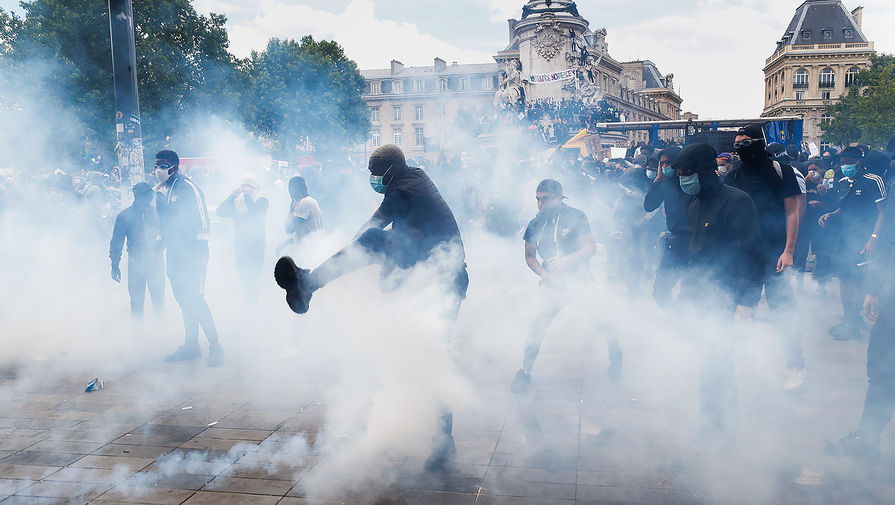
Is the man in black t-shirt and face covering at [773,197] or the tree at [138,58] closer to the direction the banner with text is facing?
the man in black t-shirt and face covering

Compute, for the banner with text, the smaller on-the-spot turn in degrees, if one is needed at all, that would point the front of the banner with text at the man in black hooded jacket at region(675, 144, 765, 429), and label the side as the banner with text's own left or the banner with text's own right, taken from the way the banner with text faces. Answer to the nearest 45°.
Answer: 0° — it already faces them

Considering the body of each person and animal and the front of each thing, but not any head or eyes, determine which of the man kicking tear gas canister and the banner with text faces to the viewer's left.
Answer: the man kicking tear gas canister

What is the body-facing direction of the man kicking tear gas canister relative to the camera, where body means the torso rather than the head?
to the viewer's left

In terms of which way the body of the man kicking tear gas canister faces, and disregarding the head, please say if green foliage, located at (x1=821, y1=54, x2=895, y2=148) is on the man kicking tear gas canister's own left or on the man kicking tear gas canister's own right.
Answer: on the man kicking tear gas canister's own right

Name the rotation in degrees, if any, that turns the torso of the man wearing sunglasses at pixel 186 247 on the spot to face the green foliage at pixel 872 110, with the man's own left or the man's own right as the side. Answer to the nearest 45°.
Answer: approximately 180°

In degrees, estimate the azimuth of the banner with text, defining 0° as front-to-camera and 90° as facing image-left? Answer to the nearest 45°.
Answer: approximately 0°

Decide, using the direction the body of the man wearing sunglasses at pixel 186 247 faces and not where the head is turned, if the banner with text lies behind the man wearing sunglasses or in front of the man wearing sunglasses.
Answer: behind

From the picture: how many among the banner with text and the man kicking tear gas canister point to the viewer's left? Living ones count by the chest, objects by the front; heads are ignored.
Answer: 1

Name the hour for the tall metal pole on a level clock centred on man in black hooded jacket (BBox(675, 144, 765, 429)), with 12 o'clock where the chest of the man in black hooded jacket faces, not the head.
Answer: The tall metal pole is roughly at 2 o'clock from the man in black hooded jacket.

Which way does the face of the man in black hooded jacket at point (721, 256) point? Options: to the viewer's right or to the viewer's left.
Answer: to the viewer's left

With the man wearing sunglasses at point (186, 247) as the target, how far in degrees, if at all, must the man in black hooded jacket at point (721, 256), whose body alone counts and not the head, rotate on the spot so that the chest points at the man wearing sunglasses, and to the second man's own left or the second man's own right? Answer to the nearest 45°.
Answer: approximately 45° to the second man's own right

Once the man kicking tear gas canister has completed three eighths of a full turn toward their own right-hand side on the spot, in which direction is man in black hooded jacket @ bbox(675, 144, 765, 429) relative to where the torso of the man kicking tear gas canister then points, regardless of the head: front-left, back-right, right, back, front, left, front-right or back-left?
front-right

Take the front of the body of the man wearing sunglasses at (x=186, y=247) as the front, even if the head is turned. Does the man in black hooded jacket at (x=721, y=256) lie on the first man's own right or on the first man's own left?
on the first man's own left
